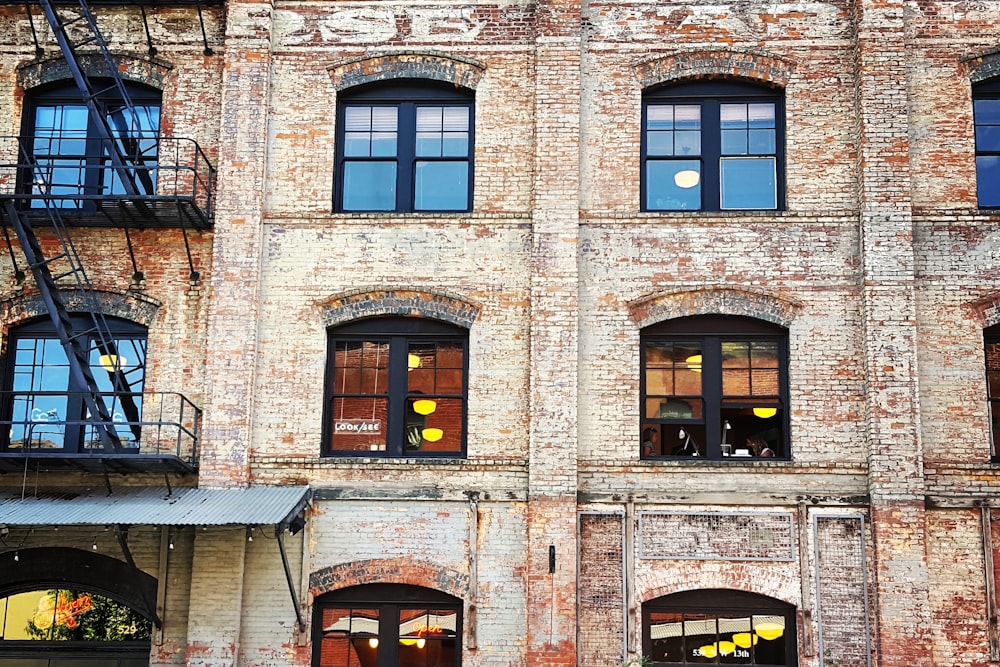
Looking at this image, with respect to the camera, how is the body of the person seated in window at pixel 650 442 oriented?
to the viewer's right

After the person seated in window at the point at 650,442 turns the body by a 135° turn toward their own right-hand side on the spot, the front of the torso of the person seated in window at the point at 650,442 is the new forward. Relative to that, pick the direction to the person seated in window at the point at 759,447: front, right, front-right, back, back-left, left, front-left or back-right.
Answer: back-left

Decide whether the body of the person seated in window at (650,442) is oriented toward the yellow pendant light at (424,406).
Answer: no
